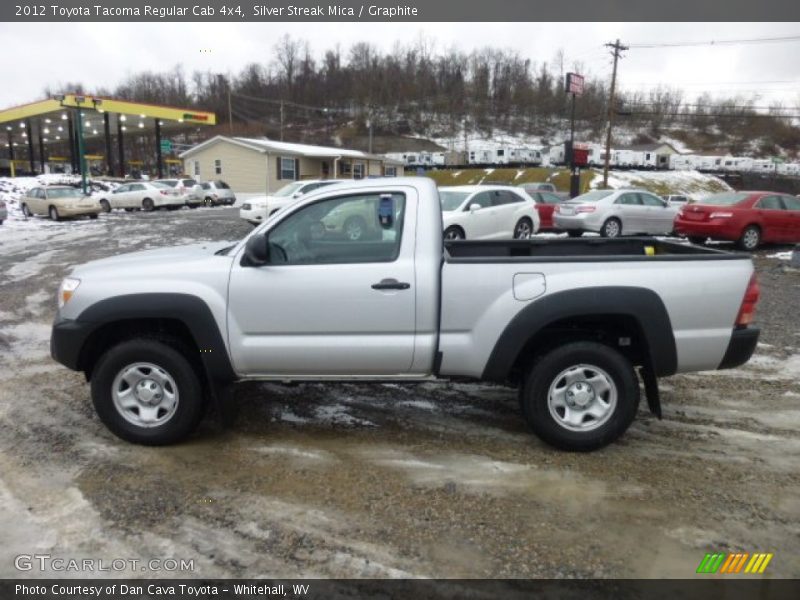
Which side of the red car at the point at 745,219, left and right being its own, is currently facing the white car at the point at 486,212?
back

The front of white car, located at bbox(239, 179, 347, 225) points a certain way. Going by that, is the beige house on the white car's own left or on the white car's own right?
on the white car's own right

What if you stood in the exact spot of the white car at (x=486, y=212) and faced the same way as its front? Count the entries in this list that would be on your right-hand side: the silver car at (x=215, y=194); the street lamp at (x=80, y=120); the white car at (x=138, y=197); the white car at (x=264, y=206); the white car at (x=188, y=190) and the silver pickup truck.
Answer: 5

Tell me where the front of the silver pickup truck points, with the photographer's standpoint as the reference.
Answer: facing to the left of the viewer

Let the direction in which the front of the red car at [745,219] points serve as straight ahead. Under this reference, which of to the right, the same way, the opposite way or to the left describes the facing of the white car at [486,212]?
the opposite way

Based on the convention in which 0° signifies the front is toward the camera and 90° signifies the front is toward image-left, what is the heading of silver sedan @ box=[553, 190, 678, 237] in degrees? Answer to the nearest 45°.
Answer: approximately 225°

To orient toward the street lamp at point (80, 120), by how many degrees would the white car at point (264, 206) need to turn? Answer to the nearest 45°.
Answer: approximately 90° to its right

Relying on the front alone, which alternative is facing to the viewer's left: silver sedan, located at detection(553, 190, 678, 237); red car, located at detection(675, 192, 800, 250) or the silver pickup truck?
the silver pickup truck

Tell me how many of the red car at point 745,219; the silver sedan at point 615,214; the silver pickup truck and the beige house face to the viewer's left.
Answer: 1

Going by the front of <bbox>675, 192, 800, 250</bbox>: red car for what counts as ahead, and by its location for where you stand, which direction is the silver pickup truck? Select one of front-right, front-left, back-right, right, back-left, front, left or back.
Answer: back-right

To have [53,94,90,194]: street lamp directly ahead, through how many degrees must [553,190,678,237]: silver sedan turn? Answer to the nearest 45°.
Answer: approximately 135° to its left

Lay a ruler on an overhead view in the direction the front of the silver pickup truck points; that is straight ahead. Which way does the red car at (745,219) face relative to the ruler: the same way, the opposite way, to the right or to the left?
the opposite way

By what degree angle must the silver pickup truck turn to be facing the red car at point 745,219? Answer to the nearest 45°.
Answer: approximately 135° to its right
